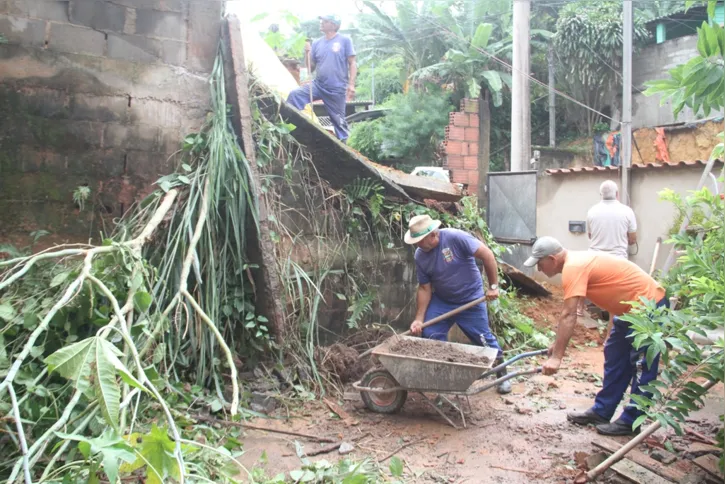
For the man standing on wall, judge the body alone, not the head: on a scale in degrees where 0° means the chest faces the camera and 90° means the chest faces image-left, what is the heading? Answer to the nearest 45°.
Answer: approximately 45°

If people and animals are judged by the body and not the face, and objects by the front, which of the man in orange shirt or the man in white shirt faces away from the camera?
the man in white shirt

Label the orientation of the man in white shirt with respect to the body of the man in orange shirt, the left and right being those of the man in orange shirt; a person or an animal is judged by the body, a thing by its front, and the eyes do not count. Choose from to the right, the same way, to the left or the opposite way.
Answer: to the right

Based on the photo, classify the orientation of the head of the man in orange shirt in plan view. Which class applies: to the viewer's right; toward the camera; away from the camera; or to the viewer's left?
to the viewer's left

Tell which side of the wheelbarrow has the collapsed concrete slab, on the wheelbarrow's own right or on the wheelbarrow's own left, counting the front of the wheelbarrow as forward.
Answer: on the wheelbarrow's own right

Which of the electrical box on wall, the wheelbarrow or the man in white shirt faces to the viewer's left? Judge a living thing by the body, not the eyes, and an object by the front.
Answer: the wheelbarrow

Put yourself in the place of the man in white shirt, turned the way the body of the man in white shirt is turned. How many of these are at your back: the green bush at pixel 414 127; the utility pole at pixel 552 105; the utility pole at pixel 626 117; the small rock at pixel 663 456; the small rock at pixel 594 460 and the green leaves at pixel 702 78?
3

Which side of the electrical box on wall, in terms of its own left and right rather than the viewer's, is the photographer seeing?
front

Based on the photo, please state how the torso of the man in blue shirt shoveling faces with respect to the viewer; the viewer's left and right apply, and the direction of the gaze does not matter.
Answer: facing the viewer and to the left of the viewer

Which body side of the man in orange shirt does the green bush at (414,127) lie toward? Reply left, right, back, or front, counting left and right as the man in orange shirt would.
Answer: right

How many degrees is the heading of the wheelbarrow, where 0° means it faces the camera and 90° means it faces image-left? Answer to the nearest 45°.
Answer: approximately 90°

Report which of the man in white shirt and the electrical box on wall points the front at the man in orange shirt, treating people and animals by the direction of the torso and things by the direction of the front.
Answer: the electrical box on wall

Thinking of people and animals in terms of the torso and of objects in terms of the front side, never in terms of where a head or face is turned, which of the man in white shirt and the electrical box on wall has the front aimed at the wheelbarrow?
the electrical box on wall

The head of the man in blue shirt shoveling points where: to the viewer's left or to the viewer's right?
to the viewer's left

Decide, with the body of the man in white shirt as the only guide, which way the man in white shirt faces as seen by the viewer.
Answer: away from the camera

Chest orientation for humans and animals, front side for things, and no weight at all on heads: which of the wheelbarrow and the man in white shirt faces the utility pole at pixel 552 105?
the man in white shirt

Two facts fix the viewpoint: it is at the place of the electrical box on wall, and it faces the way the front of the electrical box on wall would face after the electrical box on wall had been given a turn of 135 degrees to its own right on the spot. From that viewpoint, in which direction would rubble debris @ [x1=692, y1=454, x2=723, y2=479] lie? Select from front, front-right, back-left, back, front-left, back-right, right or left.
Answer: back-left
